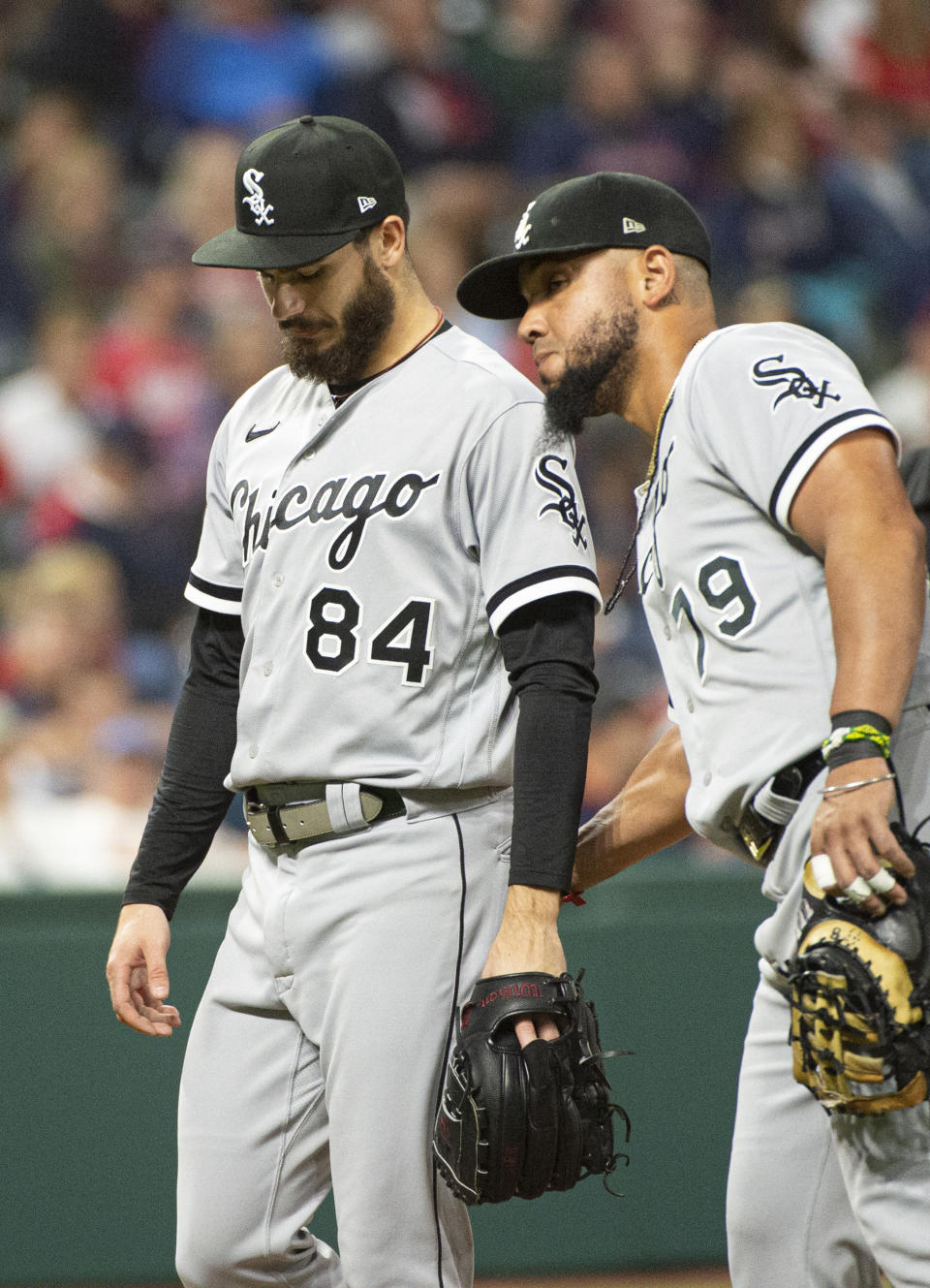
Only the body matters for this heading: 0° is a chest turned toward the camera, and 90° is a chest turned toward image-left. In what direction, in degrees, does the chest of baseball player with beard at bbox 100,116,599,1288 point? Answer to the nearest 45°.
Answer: approximately 45°

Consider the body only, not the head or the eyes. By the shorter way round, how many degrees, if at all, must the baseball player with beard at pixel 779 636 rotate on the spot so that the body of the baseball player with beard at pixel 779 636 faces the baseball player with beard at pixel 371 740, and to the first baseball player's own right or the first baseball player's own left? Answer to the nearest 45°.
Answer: approximately 45° to the first baseball player's own right

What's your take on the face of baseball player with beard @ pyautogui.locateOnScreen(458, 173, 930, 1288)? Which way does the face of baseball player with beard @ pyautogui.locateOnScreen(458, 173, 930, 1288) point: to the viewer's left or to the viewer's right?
to the viewer's left

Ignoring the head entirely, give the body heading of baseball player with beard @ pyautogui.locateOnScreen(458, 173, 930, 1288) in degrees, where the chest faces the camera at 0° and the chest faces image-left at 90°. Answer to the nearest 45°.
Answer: approximately 45°

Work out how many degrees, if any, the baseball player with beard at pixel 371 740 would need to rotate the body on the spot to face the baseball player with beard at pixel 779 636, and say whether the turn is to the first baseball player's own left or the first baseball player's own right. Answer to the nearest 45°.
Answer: approximately 90° to the first baseball player's own left
